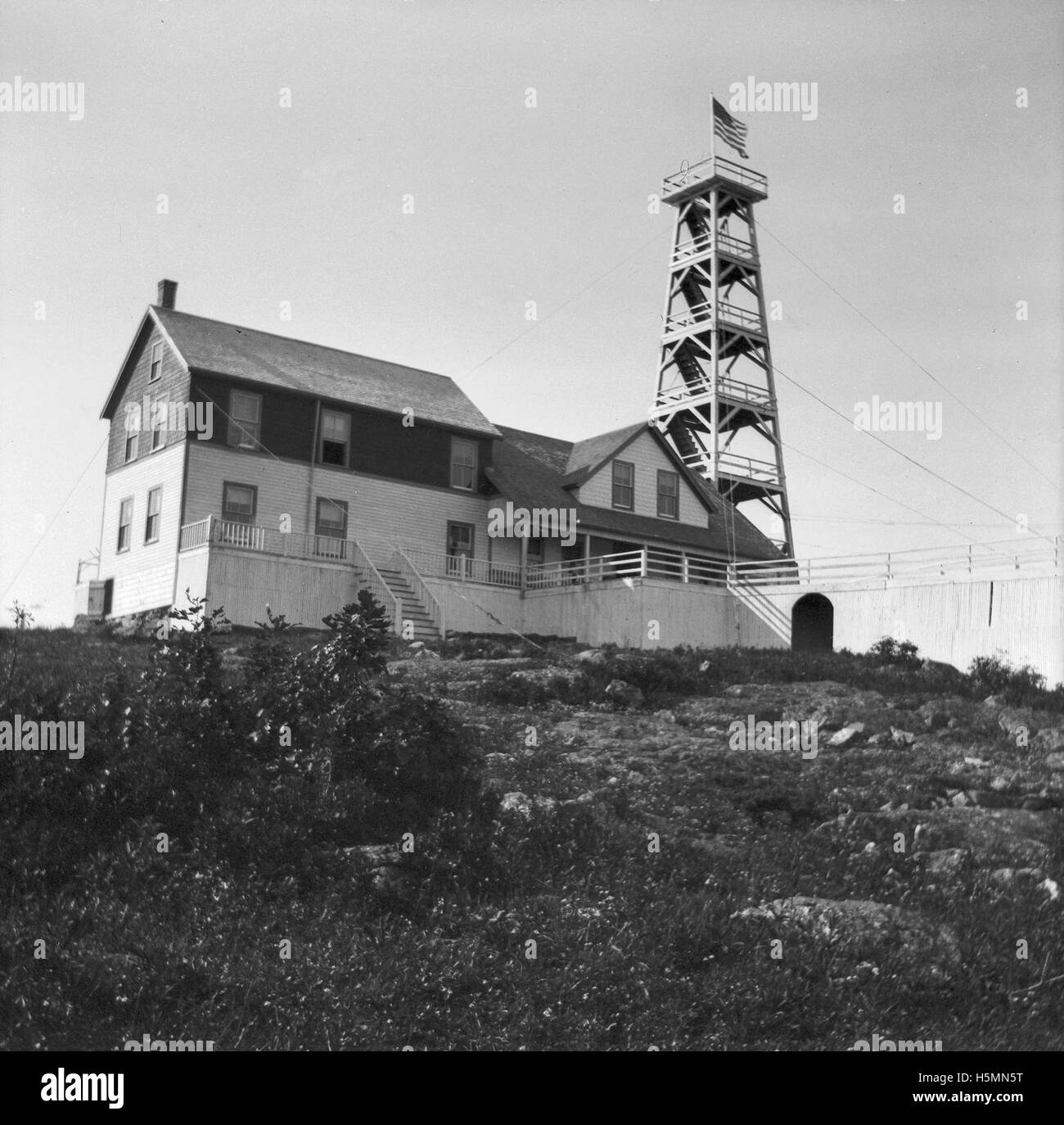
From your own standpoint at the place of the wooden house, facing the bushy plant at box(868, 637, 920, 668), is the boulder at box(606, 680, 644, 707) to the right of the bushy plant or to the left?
right

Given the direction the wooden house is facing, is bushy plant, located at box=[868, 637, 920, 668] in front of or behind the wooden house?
in front

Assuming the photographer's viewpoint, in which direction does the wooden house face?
facing the viewer and to the right of the viewer

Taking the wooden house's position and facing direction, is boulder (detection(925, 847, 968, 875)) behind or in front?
in front
